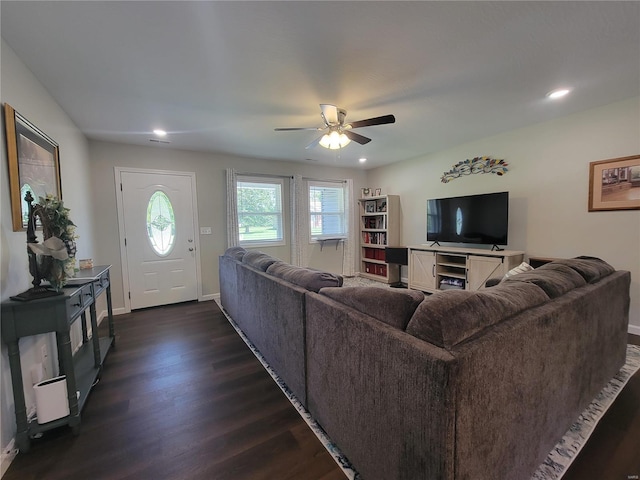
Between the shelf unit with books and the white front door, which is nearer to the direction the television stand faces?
the white front door

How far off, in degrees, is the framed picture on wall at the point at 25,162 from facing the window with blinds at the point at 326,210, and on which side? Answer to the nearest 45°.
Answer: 0° — it already faces it

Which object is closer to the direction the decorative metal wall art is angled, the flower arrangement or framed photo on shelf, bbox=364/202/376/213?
the flower arrangement

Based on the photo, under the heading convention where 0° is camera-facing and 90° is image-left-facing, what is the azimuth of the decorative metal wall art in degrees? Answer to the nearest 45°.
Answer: approximately 45°

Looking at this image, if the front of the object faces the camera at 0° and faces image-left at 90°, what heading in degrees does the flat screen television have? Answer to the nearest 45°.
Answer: approximately 45°

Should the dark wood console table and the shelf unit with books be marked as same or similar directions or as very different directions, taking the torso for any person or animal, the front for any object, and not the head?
very different directions

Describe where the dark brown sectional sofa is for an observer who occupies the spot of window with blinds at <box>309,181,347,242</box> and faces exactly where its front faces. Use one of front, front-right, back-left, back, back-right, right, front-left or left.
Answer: front-right

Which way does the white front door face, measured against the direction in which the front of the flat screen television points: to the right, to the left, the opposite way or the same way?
to the left

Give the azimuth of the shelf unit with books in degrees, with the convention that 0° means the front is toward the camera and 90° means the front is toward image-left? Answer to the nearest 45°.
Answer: approximately 45°

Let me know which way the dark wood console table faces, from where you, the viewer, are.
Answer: facing to the right of the viewer

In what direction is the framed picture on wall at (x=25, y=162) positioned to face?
to the viewer's right

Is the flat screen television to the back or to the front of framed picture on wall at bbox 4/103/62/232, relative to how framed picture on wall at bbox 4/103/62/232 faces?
to the front
